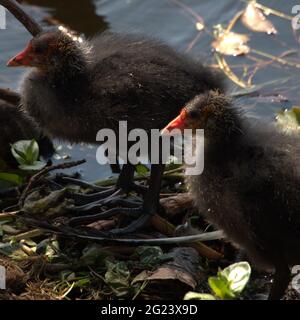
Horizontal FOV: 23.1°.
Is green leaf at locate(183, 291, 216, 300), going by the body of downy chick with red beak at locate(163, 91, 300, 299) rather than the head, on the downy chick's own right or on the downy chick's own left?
on the downy chick's own left

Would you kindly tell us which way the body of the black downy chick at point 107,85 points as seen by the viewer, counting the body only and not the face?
to the viewer's left

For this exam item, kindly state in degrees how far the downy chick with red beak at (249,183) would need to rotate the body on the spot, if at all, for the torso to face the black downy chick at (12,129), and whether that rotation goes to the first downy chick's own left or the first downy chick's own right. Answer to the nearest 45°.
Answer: approximately 45° to the first downy chick's own right

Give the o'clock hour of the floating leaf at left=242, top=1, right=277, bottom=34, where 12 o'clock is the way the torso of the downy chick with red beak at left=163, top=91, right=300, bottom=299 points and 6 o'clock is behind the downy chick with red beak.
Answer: The floating leaf is roughly at 3 o'clock from the downy chick with red beak.

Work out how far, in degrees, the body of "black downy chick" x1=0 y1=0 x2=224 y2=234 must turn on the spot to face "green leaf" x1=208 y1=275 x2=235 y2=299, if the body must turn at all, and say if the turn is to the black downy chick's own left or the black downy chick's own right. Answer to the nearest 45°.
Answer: approximately 135° to the black downy chick's own left

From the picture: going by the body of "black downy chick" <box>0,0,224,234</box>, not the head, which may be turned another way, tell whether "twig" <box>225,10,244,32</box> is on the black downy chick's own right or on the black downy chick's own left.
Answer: on the black downy chick's own right

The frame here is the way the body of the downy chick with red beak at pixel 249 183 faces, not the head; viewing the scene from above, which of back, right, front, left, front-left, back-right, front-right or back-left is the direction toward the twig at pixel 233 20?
right

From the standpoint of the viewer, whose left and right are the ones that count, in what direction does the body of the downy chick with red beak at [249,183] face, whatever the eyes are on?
facing to the left of the viewer

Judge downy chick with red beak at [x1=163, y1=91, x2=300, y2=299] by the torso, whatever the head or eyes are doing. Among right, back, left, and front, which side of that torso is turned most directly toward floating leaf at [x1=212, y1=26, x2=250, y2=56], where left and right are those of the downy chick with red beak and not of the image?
right

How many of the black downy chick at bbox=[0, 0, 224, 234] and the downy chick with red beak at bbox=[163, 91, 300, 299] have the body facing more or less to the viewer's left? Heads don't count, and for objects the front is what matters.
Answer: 2

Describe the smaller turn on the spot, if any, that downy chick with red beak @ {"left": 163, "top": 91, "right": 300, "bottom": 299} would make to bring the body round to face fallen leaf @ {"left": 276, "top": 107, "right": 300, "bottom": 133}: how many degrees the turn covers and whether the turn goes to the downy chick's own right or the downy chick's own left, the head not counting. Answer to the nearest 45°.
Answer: approximately 90° to the downy chick's own right
